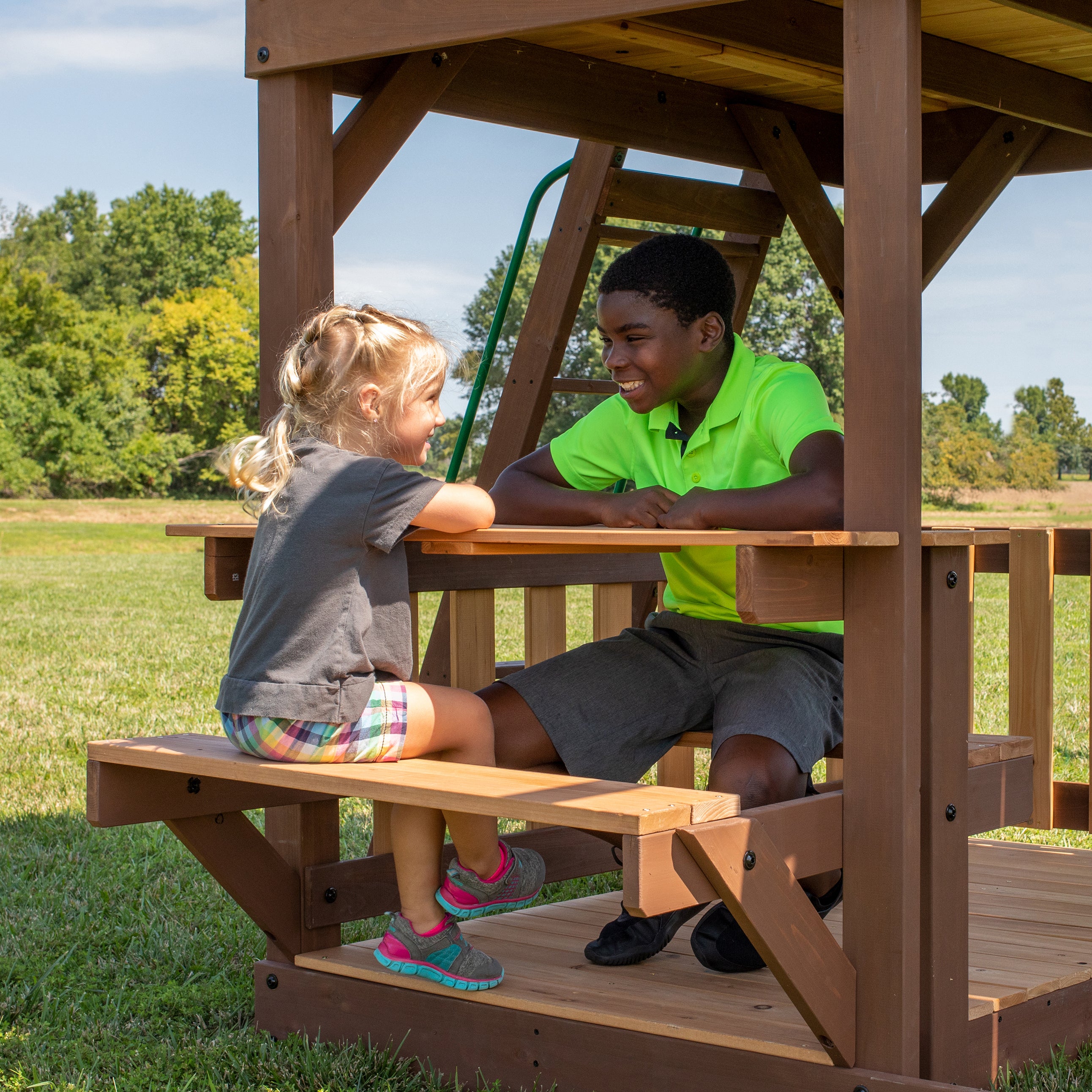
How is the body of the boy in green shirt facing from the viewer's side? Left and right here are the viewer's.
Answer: facing the viewer and to the left of the viewer

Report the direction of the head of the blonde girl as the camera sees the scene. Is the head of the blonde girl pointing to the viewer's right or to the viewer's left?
to the viewer's right

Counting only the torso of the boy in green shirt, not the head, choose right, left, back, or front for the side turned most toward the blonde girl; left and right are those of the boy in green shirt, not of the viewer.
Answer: front

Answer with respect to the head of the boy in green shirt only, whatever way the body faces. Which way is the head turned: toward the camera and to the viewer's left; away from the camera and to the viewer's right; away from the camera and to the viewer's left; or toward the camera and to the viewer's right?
toward the camera and to the viewer's left
